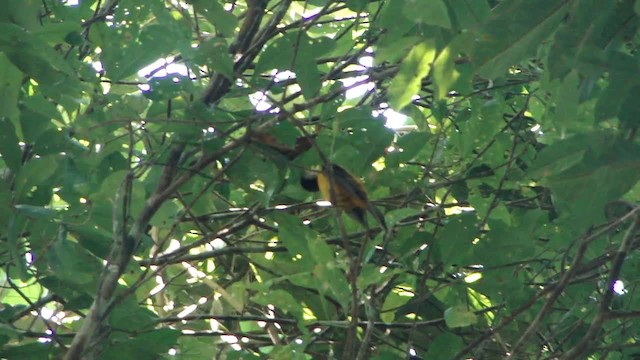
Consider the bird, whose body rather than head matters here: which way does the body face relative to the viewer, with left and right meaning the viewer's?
facing to the left of the viewer
